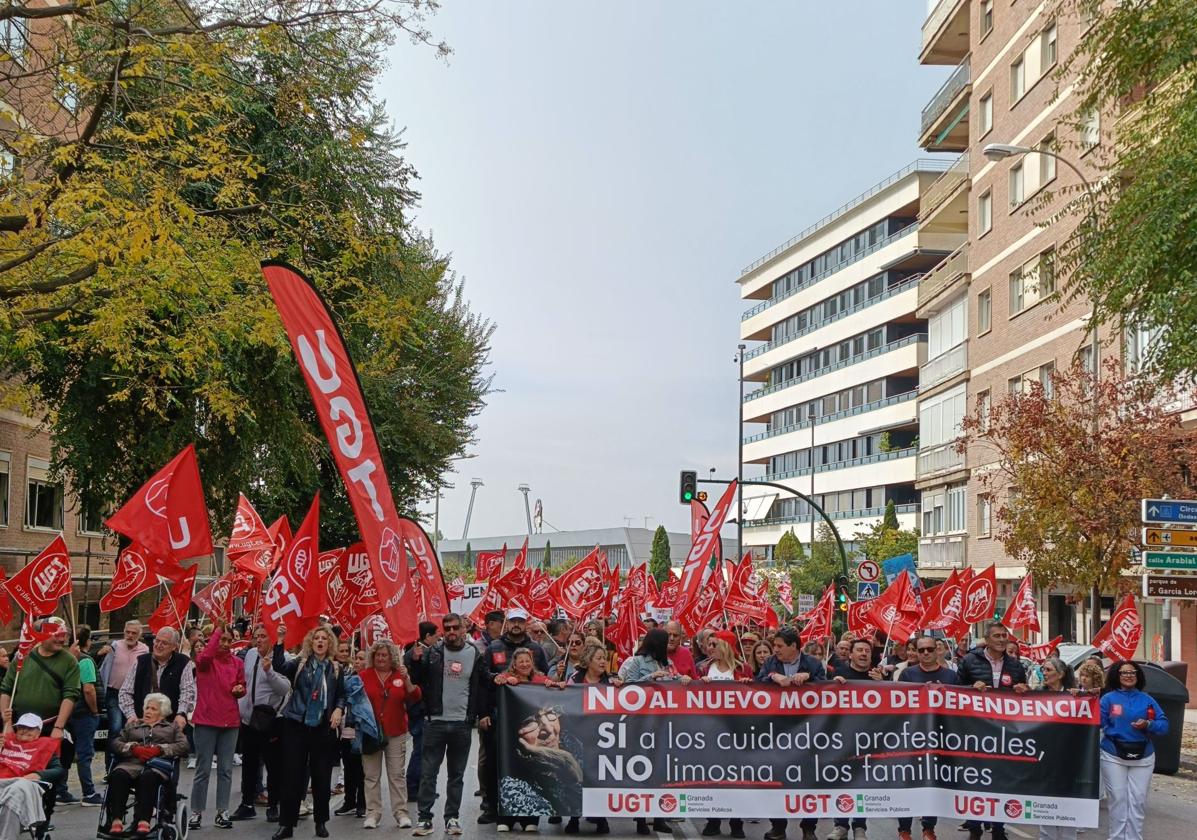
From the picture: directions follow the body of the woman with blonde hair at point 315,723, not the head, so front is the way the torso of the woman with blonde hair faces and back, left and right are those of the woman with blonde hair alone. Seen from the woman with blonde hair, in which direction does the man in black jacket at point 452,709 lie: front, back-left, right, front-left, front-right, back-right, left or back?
left

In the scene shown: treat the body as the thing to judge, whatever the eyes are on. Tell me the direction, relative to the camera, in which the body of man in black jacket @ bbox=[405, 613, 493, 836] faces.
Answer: toward the camera

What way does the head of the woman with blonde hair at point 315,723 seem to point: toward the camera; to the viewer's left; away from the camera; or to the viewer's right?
toward the camera

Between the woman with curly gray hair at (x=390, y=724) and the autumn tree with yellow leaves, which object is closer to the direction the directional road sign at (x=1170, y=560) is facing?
the woman with curly gray hair

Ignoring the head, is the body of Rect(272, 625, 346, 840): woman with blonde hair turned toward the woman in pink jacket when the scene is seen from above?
no

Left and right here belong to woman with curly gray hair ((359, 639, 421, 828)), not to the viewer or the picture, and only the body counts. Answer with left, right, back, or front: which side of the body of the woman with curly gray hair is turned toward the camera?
front

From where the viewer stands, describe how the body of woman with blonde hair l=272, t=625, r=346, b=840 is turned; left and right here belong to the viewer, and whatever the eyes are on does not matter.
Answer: facing the viewer

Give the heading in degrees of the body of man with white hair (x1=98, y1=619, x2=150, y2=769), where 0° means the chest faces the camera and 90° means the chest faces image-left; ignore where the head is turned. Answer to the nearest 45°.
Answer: approximately 315°

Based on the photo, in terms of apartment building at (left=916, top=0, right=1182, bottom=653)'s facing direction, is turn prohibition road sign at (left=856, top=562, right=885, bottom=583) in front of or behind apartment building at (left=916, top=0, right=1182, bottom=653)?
in front

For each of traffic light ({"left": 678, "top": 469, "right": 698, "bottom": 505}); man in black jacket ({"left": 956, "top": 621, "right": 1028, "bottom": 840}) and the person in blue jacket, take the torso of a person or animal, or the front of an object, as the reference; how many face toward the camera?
3

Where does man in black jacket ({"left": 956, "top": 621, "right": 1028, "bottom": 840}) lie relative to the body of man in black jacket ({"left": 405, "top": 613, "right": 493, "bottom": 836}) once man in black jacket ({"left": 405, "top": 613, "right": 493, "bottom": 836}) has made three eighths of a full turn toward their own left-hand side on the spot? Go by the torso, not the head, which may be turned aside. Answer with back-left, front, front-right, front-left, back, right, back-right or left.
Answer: front-right

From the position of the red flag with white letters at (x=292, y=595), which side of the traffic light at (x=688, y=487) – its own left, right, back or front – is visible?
front

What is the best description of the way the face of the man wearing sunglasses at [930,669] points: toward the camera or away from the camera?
toward the camera

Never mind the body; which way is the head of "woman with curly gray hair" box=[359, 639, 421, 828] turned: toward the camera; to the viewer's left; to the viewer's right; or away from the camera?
toward the camera

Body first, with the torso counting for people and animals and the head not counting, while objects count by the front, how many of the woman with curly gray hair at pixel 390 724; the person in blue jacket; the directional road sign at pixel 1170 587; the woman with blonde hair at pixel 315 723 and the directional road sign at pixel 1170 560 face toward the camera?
5

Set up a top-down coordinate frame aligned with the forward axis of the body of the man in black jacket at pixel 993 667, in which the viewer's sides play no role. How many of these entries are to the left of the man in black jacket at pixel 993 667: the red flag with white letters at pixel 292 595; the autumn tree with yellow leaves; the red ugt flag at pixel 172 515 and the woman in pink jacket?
0

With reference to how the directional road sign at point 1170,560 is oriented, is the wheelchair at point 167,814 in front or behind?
in front
